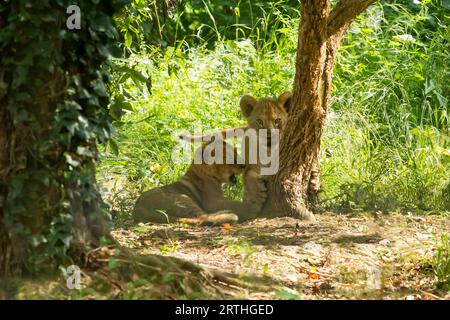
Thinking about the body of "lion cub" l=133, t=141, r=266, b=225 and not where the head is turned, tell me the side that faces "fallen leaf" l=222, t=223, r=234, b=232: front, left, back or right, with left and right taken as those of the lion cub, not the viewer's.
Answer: right

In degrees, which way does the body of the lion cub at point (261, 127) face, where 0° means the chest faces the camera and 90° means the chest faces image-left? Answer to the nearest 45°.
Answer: approximately 315°

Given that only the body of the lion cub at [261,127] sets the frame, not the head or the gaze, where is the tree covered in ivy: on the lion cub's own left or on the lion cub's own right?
on the lion cub's own right

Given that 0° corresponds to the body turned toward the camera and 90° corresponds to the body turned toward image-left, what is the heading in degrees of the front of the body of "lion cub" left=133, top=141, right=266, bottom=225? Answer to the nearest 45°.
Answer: approximately 270°

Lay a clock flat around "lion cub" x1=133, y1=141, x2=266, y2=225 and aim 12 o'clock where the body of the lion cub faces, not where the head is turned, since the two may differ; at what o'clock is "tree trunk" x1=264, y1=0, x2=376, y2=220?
The tree trunk is roughly at 1 o'clock from the lion cub.
